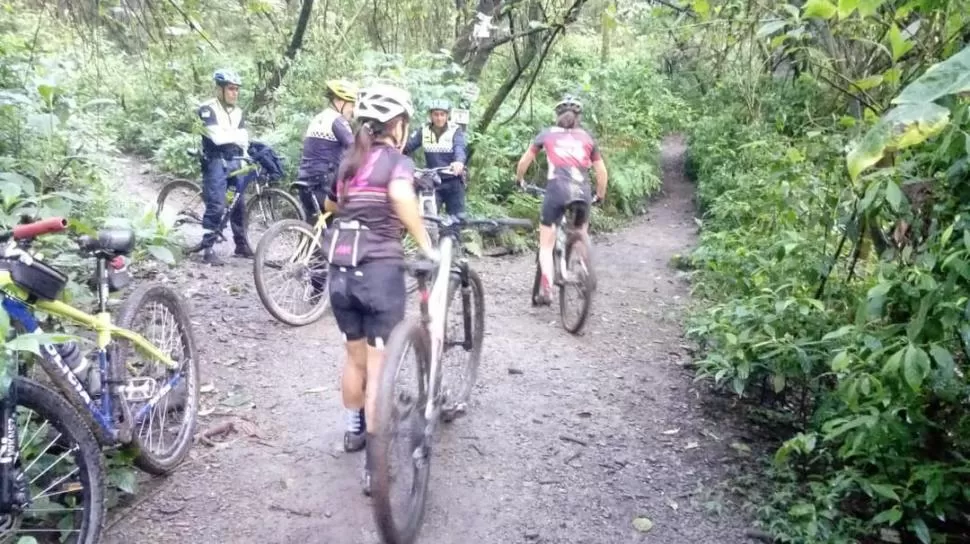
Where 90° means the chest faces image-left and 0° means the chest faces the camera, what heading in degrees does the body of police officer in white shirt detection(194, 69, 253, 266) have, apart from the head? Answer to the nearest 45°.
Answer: approximately 315°

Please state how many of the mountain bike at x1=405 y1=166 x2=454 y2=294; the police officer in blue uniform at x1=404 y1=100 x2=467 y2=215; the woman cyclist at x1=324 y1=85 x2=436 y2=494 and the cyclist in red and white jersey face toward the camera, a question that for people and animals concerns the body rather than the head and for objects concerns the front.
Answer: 2

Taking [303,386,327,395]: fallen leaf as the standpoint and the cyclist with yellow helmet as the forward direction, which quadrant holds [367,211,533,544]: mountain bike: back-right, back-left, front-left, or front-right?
back-right

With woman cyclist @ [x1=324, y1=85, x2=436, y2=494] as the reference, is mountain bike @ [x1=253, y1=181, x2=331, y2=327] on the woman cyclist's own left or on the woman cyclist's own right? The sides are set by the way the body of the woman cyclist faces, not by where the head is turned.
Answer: on the woman cyclist's own left

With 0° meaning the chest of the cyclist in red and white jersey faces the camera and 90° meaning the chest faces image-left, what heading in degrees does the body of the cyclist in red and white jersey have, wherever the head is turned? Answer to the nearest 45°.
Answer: approximately 180°

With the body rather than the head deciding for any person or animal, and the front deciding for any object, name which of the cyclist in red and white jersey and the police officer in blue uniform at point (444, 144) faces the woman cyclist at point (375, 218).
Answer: the police officer in blue uniform

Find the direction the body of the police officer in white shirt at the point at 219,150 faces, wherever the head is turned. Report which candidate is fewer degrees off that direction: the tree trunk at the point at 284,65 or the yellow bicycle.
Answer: the yellow bicycle

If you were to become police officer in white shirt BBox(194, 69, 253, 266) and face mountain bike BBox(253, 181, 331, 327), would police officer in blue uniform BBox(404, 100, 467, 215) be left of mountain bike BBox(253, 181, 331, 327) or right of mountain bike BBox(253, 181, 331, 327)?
left

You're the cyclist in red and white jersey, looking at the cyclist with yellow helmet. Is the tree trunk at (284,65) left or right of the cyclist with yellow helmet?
right

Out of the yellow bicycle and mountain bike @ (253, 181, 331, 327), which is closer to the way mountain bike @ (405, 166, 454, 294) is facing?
the yellow bicycle

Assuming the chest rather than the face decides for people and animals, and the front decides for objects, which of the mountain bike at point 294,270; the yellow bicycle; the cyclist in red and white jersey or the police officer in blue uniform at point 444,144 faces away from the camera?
the cyclist in red and white jersey

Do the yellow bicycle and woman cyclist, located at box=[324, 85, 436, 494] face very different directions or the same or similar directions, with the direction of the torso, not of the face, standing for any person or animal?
very different directions

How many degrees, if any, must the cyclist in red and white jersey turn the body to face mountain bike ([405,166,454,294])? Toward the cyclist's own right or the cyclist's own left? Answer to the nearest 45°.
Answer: approximately 135° to the cyclist's own left
